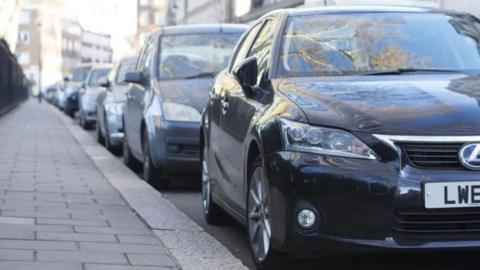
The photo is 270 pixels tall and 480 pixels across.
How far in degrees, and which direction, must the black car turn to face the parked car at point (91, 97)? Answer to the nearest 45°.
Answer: approximately 180°

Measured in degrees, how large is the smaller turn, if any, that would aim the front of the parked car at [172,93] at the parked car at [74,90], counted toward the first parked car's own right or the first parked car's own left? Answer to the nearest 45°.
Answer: approximately 180°

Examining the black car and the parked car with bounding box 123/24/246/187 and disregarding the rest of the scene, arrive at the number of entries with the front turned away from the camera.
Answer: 0

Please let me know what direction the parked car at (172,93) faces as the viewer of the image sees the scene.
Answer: facing the viewer

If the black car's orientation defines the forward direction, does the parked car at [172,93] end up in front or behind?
behind

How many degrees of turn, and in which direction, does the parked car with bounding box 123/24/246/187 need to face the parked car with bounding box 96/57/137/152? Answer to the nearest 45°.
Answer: approximately 180°

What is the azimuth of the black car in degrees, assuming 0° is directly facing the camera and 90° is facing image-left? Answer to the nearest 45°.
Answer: approximately 315°

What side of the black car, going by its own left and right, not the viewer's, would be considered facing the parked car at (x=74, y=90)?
back

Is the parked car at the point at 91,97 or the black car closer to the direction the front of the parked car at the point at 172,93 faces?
the black car

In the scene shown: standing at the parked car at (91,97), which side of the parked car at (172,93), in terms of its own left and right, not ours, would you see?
back

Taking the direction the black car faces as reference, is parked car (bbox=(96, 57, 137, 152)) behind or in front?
behind

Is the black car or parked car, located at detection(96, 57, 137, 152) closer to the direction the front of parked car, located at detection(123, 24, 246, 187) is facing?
the black car
